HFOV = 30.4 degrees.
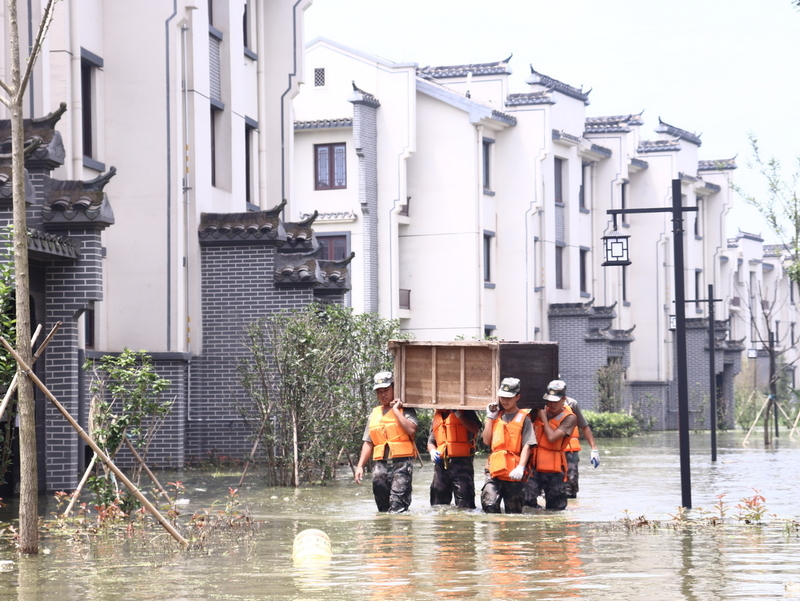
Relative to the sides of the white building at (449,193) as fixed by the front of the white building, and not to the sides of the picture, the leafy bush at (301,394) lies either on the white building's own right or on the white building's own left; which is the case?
on the white building's own right

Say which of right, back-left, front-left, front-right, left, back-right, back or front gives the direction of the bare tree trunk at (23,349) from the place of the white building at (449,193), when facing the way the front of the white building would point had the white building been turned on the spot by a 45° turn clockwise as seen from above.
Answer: front

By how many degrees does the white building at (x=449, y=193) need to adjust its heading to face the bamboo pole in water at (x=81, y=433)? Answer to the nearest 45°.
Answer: approximately 45° to its right
